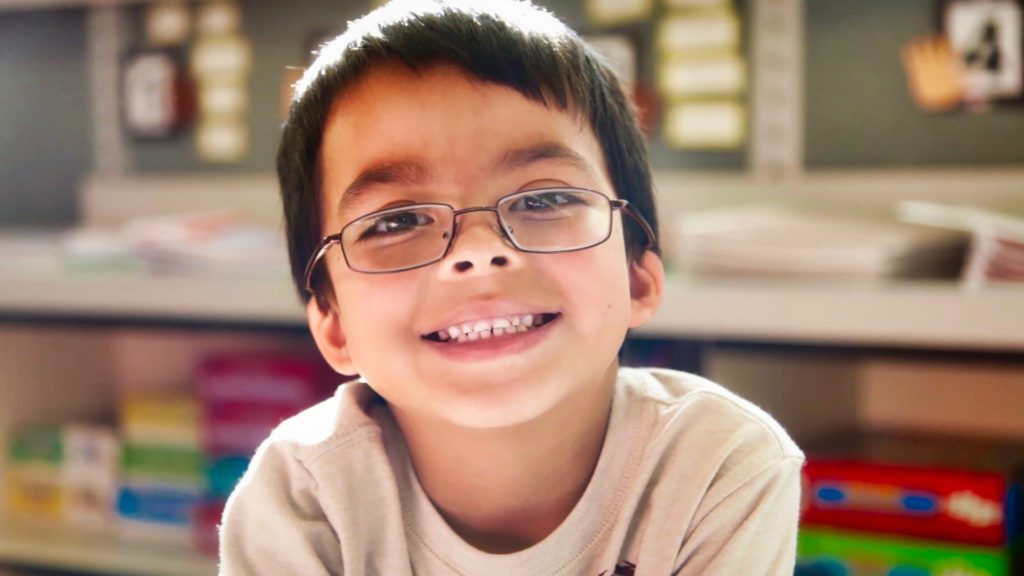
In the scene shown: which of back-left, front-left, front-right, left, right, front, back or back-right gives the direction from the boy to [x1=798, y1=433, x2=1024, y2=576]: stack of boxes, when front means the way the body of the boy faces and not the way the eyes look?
back-left

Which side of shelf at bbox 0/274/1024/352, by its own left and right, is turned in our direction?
front

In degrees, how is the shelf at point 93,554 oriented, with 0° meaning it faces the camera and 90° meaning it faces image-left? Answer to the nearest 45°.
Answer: approximately 0°

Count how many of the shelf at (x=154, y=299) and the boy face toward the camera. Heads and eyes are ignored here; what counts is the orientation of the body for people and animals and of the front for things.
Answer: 2

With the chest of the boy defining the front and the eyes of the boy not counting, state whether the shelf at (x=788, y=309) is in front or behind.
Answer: behind

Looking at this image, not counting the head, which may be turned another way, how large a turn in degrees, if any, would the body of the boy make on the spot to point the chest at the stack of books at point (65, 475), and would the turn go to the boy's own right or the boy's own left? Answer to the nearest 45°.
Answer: approximately 135° to the boy's own right

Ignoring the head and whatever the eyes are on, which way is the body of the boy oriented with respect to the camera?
toward the camera

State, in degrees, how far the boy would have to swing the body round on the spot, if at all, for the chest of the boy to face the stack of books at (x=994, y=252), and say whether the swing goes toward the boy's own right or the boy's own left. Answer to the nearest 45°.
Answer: approximately 135° to the boy's own left

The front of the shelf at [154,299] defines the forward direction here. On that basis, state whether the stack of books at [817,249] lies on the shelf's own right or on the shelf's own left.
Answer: on the shelf's own left
